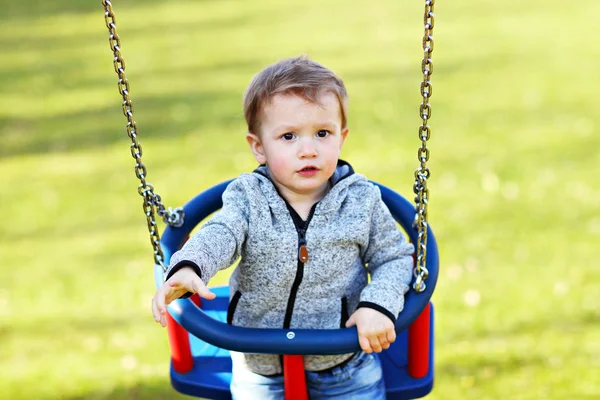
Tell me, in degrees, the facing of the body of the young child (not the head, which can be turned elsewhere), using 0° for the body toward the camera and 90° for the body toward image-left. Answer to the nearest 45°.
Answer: approximately 0°

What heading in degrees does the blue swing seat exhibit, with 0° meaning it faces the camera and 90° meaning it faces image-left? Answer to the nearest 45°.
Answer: approximately 0°
